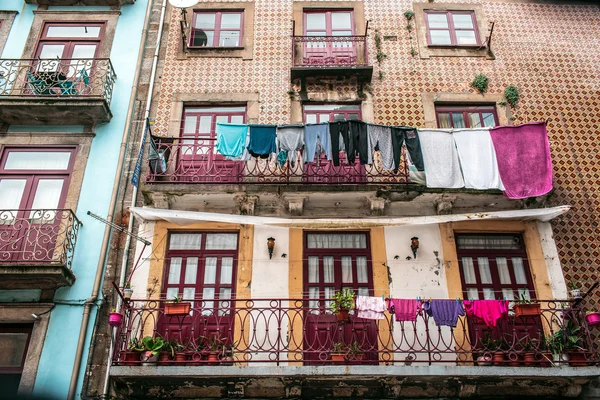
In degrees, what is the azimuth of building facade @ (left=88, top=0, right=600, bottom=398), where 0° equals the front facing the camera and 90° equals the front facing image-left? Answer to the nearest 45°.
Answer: approximately 0°

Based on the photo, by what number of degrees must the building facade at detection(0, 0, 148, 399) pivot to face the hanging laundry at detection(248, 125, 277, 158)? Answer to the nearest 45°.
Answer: approximately 45° to its left

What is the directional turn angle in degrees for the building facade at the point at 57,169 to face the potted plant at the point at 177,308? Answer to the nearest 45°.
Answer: approximately 45° to its left

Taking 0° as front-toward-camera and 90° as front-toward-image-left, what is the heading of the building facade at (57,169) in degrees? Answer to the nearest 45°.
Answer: approximately 0°

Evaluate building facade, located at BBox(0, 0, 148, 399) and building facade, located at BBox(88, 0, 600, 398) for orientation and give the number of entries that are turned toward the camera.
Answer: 2
